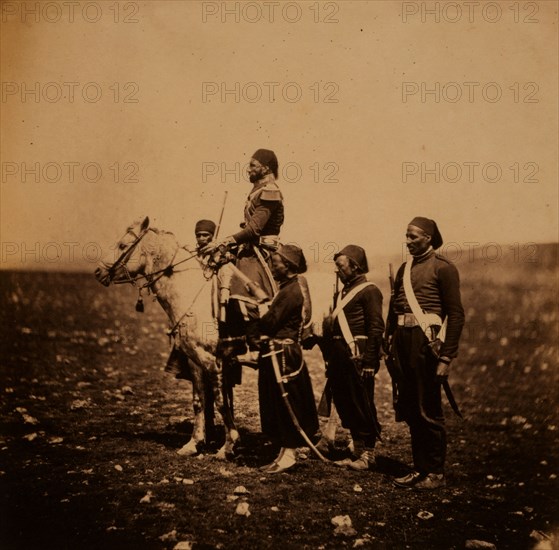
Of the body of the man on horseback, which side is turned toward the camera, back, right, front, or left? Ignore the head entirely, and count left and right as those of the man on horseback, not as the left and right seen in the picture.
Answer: left

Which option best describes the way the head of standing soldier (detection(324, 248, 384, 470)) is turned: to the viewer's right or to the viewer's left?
to the viewer's left

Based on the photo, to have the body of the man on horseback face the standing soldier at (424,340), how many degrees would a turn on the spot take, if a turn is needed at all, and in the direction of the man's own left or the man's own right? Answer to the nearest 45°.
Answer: approximately 135° to the man's own left

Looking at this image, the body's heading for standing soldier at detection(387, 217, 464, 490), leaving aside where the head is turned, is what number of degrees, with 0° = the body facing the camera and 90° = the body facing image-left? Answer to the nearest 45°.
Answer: approximately 45°

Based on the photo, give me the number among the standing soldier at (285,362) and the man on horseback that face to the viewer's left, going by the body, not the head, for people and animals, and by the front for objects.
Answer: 2

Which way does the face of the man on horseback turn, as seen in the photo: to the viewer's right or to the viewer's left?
to the viewer's left

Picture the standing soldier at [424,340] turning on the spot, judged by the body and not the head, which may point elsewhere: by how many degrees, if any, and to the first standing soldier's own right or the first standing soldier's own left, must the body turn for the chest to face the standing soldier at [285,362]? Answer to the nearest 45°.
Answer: approximately 45° to the first standing soldier's own right
